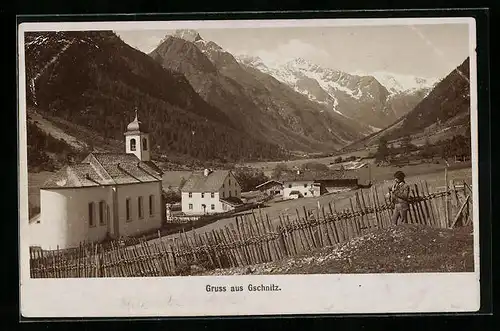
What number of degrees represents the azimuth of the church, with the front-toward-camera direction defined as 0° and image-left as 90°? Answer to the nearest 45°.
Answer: approximately 225°
